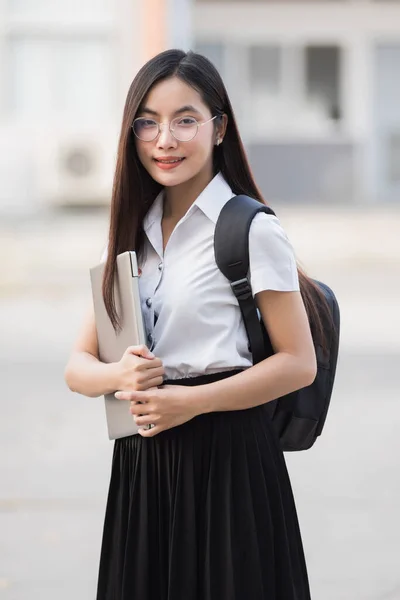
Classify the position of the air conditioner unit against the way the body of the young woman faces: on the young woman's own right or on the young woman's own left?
on the young woman's own right

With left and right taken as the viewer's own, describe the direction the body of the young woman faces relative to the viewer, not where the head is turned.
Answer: facing the viewer and to the left of the viewer

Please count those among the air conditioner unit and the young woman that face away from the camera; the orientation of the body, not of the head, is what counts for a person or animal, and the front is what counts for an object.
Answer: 0

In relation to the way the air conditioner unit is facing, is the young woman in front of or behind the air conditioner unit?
in front

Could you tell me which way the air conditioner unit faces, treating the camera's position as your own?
facing the viewer
